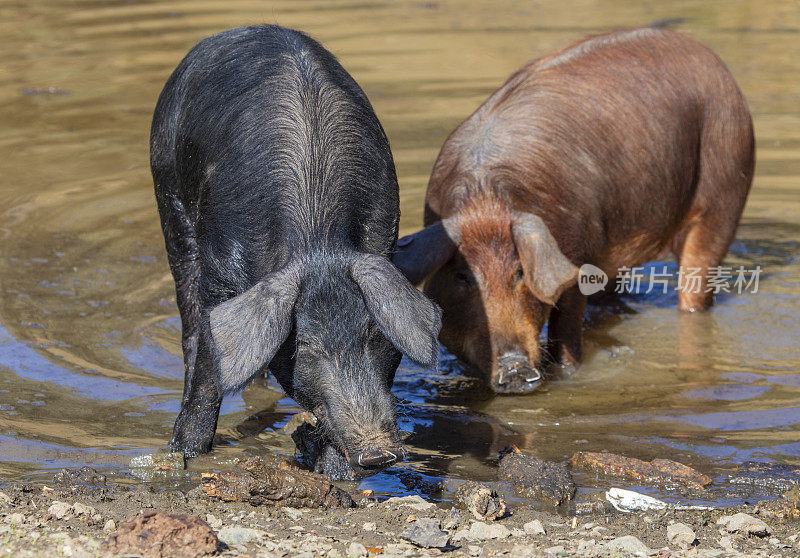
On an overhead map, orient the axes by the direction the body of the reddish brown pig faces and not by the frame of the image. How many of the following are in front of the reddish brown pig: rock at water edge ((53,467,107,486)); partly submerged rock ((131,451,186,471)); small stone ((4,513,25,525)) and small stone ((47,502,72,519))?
4

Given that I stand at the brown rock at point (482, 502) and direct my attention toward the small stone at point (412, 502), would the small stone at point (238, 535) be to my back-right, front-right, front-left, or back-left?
front-left

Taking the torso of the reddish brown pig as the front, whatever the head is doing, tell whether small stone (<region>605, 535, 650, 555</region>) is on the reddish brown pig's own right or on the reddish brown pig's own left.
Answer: on the reddish brown pig's own left

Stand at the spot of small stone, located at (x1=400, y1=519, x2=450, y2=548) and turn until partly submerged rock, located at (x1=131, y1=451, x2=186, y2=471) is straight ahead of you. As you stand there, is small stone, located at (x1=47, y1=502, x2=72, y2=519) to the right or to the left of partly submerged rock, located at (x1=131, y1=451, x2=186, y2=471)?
left

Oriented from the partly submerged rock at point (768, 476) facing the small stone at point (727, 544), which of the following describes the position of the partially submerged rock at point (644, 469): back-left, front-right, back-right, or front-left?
front-right

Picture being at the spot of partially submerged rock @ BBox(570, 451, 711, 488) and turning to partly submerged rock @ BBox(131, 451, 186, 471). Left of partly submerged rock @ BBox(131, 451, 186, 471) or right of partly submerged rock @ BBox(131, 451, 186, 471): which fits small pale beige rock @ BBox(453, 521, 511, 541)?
left

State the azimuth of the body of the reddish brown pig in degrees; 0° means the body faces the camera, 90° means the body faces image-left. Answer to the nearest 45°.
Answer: approximately 45°

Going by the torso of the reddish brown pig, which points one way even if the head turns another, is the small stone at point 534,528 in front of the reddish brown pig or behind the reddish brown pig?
in front

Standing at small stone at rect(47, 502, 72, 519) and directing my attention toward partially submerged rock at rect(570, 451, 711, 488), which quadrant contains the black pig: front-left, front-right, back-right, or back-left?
front-left

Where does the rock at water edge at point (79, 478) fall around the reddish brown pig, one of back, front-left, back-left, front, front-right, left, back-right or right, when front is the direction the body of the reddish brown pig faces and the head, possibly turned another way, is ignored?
front

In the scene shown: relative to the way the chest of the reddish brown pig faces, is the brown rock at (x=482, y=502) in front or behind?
in front

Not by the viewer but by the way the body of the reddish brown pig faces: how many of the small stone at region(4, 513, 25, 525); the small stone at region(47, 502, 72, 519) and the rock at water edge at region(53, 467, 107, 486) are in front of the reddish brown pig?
3

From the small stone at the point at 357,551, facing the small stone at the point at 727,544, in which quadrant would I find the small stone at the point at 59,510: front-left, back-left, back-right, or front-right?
back-left

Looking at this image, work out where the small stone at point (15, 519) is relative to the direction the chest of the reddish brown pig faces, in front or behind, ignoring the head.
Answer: in front
